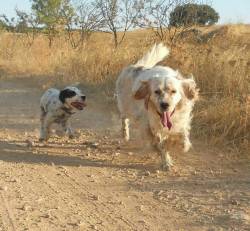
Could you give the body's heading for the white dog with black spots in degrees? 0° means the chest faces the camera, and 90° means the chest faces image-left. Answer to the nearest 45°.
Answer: approximately 315°

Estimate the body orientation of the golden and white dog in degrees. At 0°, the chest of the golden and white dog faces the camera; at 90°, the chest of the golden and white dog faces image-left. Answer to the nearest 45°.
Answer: approximately 315°

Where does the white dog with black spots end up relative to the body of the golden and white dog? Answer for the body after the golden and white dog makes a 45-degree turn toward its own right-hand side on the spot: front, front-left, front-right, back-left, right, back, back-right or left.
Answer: back-right
